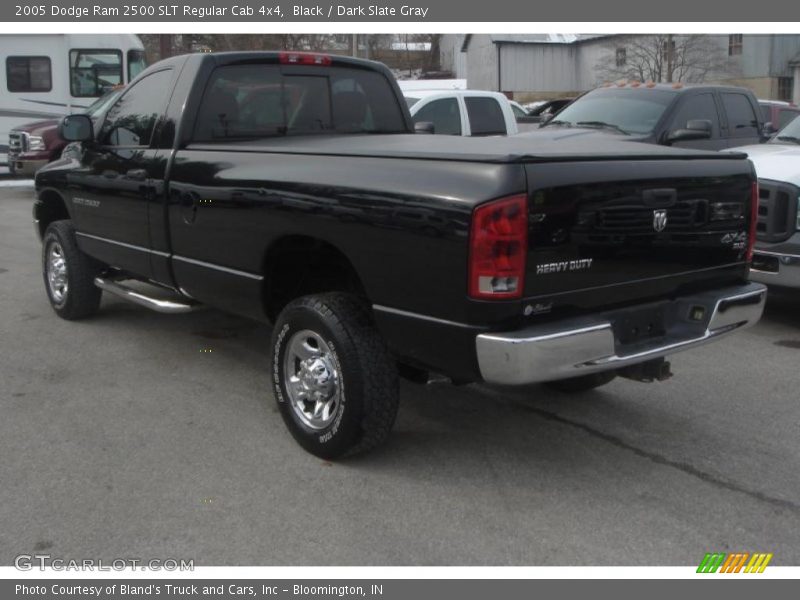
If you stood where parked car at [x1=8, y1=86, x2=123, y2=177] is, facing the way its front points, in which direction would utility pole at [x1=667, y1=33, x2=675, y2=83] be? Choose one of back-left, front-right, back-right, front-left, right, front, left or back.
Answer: back

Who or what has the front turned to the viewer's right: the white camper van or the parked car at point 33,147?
the white camper van

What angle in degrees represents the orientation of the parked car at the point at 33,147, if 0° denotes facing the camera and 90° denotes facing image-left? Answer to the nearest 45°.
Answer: approximately 45°

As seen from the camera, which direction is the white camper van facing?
to the viewer's right

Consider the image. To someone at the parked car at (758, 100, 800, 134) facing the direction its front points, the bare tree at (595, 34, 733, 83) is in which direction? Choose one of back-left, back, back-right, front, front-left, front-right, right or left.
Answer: back-right

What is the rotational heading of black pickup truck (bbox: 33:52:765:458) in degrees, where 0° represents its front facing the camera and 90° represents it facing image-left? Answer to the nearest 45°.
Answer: approximately 135°

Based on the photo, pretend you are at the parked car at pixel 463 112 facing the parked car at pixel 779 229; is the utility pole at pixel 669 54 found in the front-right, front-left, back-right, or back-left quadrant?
back-left

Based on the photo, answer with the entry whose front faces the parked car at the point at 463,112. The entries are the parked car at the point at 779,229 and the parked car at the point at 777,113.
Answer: the parked car at the point at 777,113
